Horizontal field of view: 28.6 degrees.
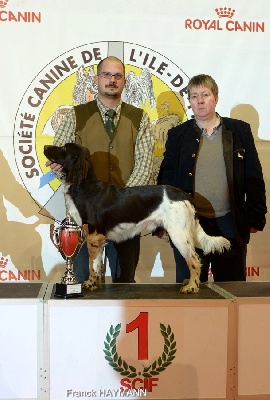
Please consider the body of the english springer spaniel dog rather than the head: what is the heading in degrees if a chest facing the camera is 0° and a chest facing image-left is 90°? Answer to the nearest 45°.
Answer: approximately 90°

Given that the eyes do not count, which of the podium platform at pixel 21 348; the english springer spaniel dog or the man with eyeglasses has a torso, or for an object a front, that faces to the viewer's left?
the english springer spaniel dog

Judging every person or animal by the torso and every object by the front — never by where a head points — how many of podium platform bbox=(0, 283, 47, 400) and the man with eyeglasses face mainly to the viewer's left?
0

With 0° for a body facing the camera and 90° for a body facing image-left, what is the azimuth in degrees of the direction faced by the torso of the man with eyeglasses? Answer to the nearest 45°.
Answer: approximately 0°

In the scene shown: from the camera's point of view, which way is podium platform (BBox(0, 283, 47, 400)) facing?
toward the camera

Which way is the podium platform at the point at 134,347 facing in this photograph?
toward the camera

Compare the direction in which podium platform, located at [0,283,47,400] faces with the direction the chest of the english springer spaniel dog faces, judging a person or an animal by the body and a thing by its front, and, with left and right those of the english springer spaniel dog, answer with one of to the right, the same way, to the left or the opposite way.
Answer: to the left

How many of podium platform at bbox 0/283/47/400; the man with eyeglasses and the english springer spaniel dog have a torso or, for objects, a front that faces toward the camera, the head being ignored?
2

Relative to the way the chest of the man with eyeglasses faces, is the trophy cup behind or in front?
in front
